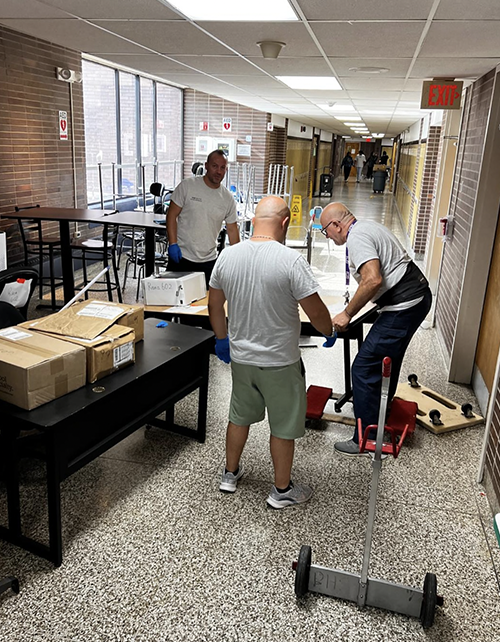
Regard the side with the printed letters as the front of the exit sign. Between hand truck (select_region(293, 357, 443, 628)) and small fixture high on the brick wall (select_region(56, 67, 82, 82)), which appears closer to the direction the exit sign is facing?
the hand truck

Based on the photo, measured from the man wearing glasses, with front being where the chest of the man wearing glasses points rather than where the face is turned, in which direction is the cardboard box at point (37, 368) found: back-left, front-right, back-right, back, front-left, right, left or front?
front-left

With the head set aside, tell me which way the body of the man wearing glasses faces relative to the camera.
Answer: to the viewer's left

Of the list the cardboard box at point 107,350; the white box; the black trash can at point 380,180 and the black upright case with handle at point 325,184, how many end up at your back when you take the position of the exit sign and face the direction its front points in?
2

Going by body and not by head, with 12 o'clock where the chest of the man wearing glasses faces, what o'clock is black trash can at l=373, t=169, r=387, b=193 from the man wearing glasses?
The black trash can is roughly at 3 o'clock from the man wearing glasses.

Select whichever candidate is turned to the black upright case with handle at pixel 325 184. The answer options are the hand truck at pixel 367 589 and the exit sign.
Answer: the hand truck

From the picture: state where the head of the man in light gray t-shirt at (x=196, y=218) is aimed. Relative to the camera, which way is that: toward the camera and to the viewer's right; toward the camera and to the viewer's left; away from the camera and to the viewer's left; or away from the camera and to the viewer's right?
toward the camera and to the viewer's right

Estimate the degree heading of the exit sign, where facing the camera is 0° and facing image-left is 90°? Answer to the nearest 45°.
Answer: approximately 0°

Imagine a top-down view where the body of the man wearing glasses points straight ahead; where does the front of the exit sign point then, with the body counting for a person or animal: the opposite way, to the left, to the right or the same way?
to the left

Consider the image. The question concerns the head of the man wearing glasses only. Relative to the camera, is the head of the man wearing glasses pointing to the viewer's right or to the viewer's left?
to the viewer's left

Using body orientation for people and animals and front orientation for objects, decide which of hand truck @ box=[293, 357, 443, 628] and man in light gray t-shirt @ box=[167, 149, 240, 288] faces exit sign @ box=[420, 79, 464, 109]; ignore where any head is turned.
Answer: the hand truck

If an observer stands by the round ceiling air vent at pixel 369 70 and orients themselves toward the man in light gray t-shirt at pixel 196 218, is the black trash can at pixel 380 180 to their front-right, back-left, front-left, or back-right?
back-right

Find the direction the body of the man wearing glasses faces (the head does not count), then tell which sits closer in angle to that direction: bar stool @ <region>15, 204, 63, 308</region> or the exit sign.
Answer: the bar stool
